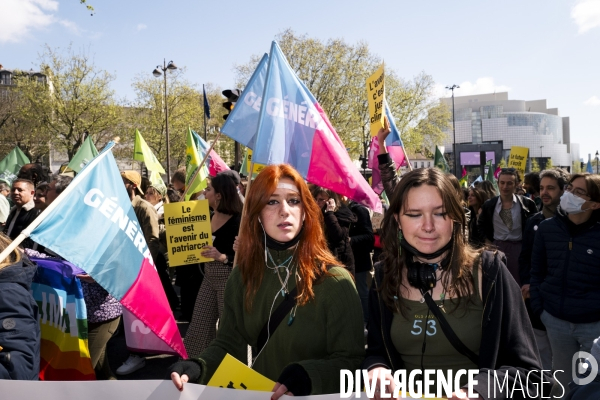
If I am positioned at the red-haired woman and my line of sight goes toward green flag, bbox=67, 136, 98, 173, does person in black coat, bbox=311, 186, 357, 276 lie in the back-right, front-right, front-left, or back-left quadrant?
front-right

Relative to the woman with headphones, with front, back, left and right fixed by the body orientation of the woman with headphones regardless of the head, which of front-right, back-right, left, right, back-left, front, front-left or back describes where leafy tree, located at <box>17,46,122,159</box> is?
back-right

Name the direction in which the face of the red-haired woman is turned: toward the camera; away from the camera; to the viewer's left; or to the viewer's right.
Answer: toward the camera

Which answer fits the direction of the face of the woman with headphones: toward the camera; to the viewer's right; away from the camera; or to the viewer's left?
toward the camera

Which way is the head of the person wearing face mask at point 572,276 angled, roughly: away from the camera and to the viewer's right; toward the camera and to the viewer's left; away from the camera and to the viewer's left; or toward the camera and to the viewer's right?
toward the camera and to the viewer's left

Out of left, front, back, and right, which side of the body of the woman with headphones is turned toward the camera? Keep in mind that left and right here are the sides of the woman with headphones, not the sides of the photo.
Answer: front

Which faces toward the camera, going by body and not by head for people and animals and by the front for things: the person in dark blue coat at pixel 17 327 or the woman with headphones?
the woman with headphones

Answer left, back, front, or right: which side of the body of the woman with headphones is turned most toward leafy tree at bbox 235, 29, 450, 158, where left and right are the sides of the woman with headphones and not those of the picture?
back

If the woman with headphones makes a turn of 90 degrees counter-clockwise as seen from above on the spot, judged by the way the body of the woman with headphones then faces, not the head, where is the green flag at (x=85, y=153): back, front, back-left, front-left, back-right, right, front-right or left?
back-left
